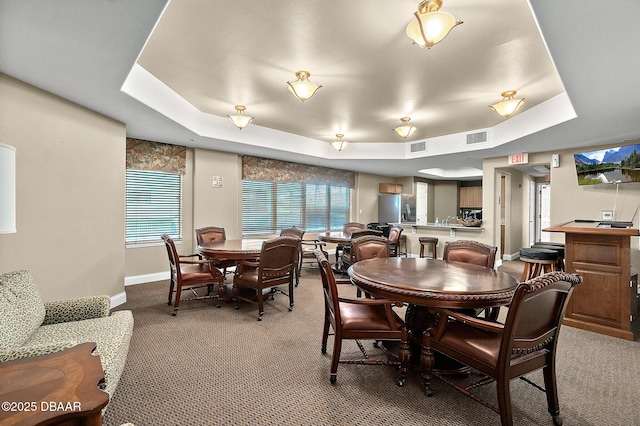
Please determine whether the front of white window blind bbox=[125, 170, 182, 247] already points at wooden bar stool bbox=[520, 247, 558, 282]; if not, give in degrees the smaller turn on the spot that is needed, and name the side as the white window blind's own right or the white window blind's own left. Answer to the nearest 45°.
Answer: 0° — it already faces it

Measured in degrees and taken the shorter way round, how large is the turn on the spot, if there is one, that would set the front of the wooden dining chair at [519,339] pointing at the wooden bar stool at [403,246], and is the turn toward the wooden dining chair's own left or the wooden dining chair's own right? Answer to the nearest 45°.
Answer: approximately 45° to the wooden dining chair's own right

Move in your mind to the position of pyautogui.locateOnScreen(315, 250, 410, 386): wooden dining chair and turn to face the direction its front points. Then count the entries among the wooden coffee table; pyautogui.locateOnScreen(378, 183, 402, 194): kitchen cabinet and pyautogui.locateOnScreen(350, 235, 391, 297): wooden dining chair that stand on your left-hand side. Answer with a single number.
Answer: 2

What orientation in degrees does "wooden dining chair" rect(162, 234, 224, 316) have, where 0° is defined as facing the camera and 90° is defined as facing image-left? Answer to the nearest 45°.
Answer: approximately 270°

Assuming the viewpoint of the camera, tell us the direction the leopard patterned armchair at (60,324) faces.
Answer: facing to the right of the viewer

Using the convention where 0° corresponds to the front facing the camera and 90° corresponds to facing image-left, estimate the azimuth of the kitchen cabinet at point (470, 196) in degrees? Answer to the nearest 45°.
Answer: approximately 0°

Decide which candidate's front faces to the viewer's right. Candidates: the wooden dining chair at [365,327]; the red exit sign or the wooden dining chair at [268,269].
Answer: the wooden dining chair at [365,327]

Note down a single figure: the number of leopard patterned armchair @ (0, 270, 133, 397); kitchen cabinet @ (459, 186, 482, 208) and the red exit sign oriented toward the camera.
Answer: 2

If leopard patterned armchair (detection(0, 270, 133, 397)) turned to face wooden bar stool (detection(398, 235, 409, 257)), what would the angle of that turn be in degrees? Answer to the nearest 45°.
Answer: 0° — it already faces it

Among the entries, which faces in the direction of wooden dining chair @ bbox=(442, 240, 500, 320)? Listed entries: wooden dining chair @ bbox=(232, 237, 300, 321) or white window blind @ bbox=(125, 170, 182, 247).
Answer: the white window blind

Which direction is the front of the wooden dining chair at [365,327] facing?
to the viewer's right

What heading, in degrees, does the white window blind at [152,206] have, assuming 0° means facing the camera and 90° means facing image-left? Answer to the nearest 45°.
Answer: approximately 315°
